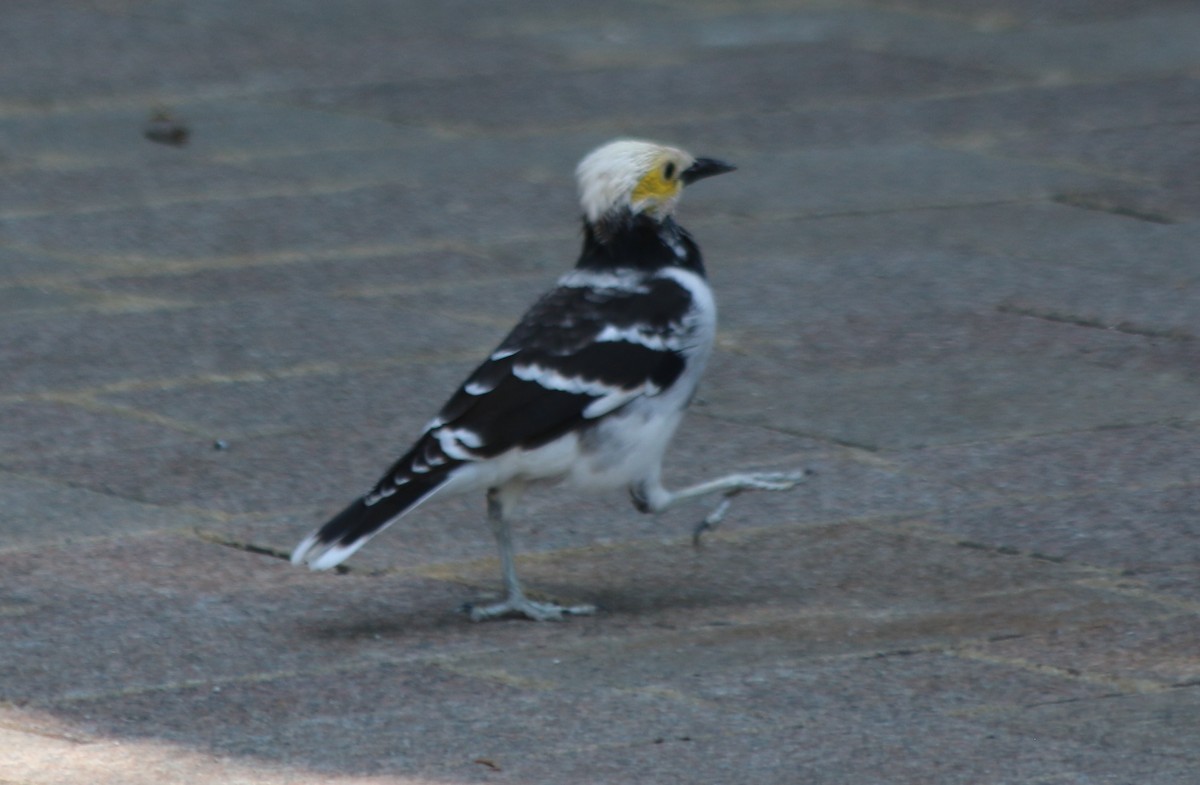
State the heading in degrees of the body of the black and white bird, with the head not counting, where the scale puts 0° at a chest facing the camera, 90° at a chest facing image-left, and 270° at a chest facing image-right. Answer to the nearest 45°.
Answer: approximately 270°
